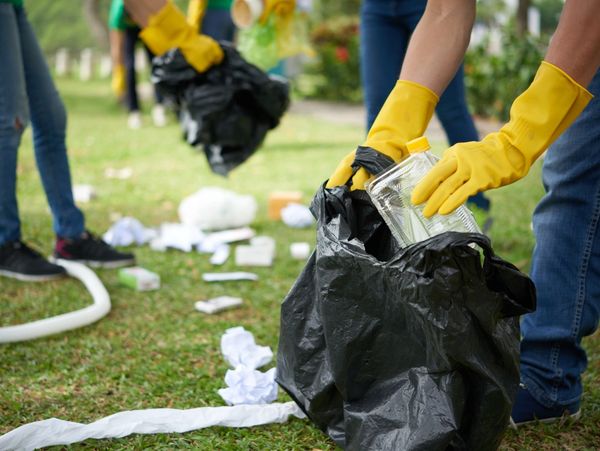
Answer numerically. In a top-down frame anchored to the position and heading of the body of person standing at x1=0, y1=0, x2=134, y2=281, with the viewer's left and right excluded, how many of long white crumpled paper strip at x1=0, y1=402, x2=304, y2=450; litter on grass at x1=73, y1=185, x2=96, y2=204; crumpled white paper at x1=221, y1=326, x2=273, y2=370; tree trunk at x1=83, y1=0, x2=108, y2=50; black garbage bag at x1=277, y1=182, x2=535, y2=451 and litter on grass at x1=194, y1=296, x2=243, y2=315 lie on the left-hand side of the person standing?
2

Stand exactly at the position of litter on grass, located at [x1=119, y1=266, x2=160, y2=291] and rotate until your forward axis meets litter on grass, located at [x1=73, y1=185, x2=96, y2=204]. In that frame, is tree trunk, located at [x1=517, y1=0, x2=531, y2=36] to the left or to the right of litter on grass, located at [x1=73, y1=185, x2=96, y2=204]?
right

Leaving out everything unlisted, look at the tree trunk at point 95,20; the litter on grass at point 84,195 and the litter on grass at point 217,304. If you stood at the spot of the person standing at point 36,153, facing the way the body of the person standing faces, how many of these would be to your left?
2

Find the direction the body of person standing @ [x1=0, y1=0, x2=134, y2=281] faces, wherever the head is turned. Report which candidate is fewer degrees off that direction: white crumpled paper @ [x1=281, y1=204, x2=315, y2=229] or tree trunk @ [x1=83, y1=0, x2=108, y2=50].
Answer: the white crumpled paper

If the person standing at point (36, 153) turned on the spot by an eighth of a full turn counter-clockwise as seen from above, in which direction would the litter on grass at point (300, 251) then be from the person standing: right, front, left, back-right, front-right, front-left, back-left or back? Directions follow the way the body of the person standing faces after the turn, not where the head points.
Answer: front-right

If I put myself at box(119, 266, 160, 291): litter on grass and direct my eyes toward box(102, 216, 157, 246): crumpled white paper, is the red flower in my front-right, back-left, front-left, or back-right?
front-right

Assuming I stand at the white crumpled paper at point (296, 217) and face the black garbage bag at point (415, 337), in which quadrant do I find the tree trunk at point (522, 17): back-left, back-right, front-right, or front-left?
back-left

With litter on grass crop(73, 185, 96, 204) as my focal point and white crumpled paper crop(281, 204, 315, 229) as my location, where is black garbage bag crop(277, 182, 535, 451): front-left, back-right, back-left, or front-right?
back-left

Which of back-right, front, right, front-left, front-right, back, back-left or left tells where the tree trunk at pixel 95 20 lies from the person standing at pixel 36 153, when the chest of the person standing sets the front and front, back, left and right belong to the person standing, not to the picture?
left

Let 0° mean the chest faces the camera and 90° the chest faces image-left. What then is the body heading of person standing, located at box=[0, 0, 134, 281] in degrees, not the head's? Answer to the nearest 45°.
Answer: approximately 270°

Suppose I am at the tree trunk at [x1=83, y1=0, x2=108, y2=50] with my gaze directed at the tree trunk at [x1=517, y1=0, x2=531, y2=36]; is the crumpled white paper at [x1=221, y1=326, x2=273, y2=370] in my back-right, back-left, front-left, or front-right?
front-right

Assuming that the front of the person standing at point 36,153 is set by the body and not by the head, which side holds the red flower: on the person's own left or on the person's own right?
on the person's own left
